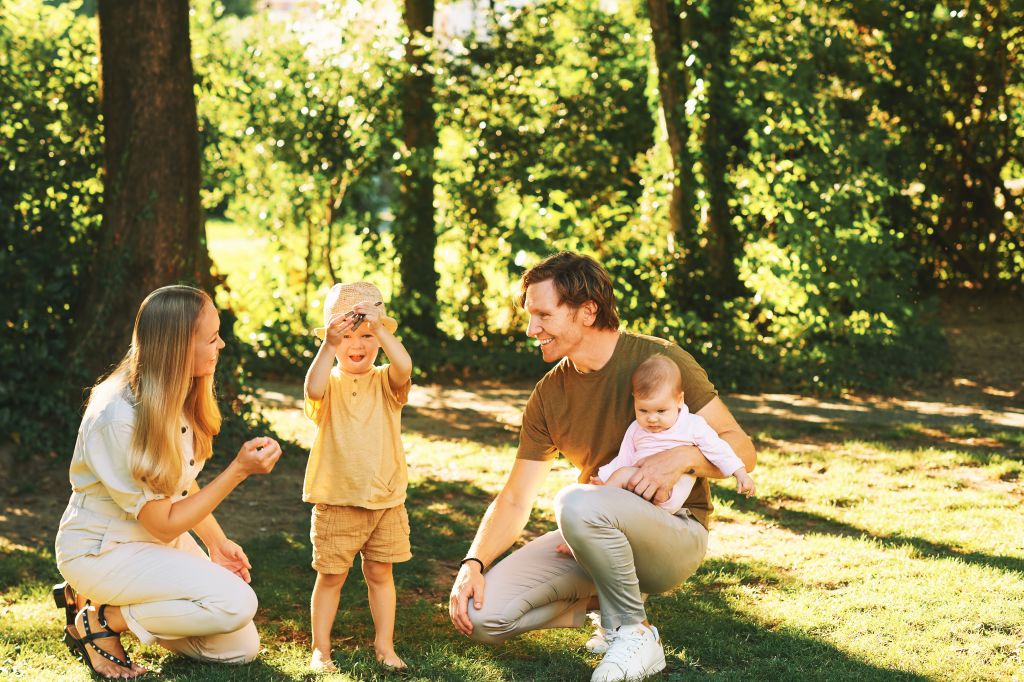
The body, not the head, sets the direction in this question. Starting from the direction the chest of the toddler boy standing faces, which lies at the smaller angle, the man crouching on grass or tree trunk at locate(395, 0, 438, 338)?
the man crouching on grass

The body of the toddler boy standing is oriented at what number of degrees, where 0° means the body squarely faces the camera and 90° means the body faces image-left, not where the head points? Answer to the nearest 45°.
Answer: approximately 0°

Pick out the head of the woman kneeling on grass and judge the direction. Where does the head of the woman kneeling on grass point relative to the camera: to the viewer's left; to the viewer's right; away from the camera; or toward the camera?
to the viewer's right

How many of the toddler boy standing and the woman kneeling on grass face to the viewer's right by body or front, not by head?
1

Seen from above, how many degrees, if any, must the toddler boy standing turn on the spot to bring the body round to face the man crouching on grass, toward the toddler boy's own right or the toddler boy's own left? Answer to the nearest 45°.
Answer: approximately 90° to the toddler boy's own left

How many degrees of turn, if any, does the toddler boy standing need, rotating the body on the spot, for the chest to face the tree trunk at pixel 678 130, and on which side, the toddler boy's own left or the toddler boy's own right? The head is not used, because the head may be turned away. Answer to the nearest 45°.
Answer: approximately 135° to the toddler boy's own left

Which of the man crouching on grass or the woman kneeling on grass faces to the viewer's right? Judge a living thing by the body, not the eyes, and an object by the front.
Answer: the woman kneeling on grass

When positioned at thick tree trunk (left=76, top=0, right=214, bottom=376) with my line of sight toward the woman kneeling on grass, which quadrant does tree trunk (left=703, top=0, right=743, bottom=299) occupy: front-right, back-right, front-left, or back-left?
back-left

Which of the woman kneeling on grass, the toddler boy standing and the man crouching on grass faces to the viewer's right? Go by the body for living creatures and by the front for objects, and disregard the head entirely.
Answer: the woman kneeling on grass

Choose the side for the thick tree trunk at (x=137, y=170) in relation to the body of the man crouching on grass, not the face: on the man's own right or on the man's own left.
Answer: on the man's own right

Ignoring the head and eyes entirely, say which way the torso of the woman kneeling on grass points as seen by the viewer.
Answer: to the viewer's right

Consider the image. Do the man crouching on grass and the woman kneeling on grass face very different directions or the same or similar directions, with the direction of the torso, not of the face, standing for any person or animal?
very different directions

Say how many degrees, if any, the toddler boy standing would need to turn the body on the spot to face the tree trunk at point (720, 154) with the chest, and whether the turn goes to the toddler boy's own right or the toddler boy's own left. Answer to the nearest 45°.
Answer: approximately 135° to the toddler boy's own left

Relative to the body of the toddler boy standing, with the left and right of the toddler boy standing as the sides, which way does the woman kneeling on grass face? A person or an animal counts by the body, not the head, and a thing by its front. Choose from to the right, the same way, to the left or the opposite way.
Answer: to the left
